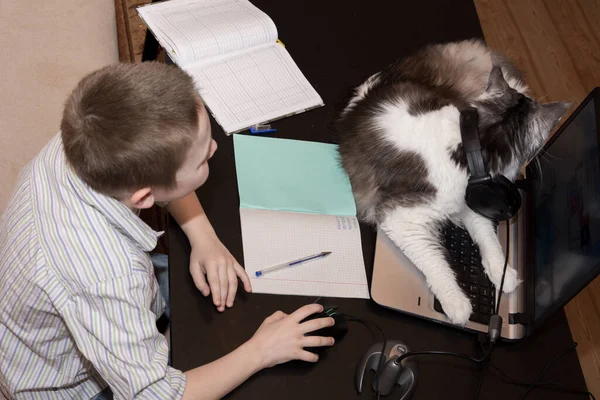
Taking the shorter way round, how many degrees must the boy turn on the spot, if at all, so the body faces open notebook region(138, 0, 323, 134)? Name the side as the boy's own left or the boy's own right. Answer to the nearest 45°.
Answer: approximately 45° to the boy's own left

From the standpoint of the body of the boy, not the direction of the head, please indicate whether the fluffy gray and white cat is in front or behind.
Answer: in front

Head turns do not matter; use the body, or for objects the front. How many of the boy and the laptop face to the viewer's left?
1

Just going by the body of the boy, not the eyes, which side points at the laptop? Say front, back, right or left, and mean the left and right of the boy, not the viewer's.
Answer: front

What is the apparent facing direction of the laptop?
to the viewer's left

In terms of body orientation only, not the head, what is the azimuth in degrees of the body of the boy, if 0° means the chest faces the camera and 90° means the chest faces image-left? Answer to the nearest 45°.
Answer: approximately 270°
